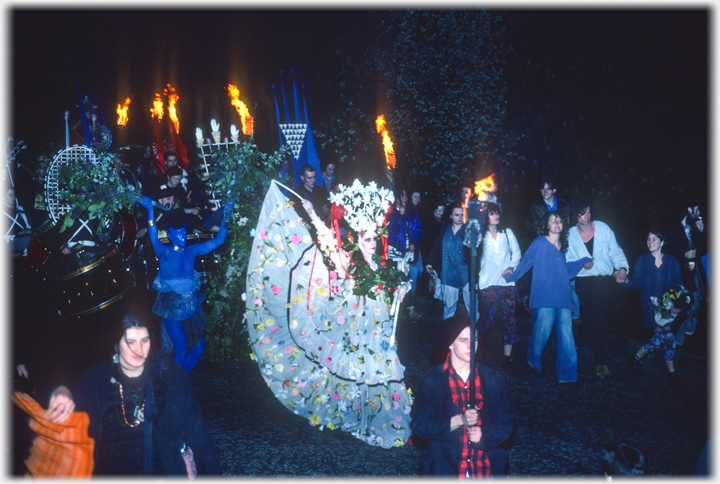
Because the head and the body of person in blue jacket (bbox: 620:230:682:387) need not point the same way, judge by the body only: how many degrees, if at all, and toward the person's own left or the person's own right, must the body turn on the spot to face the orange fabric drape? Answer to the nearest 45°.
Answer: approximately 45° to the person's own right

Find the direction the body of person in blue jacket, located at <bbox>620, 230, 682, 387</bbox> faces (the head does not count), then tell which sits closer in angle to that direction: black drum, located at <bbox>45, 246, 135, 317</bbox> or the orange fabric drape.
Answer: the orange fabric drape

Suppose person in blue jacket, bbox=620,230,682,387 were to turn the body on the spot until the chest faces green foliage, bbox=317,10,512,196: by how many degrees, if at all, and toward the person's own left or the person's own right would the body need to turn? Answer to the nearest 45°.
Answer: approximately 135° to the person's own right

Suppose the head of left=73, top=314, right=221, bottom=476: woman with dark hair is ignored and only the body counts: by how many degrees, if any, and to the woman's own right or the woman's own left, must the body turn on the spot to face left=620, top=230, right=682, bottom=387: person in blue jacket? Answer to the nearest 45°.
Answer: approximately 90° to the woman's own left

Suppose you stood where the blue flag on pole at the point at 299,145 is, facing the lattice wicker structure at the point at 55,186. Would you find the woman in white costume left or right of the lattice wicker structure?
left

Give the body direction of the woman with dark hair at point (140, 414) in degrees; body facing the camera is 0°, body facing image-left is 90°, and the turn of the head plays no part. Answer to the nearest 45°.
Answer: approximately 0°

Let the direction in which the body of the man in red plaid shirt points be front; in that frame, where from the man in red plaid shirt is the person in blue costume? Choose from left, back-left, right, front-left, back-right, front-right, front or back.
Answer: back-right

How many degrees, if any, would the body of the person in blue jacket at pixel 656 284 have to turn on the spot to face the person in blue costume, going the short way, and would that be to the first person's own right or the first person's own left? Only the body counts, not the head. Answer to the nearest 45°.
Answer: approximately 45° to the first person's own right

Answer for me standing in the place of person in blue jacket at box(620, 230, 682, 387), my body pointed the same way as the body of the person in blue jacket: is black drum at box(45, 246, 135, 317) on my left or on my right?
on my right

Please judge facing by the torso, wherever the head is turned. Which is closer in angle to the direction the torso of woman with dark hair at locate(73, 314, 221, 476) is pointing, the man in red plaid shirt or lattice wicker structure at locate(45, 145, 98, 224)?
the man in red plaid shirt
